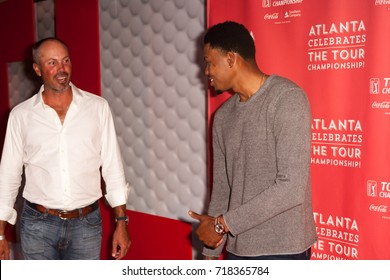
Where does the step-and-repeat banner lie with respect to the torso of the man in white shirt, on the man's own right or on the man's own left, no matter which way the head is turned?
on the man's own left

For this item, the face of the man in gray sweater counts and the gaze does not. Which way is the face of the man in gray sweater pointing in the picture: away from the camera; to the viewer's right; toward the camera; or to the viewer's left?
to the viewer's left

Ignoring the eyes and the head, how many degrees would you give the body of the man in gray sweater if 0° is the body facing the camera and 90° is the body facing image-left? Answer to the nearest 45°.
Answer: approximately 45°

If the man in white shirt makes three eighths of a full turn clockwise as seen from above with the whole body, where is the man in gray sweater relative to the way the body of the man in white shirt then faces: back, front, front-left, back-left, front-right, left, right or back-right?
back

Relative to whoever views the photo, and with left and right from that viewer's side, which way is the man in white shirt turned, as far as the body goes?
facing the viewer
